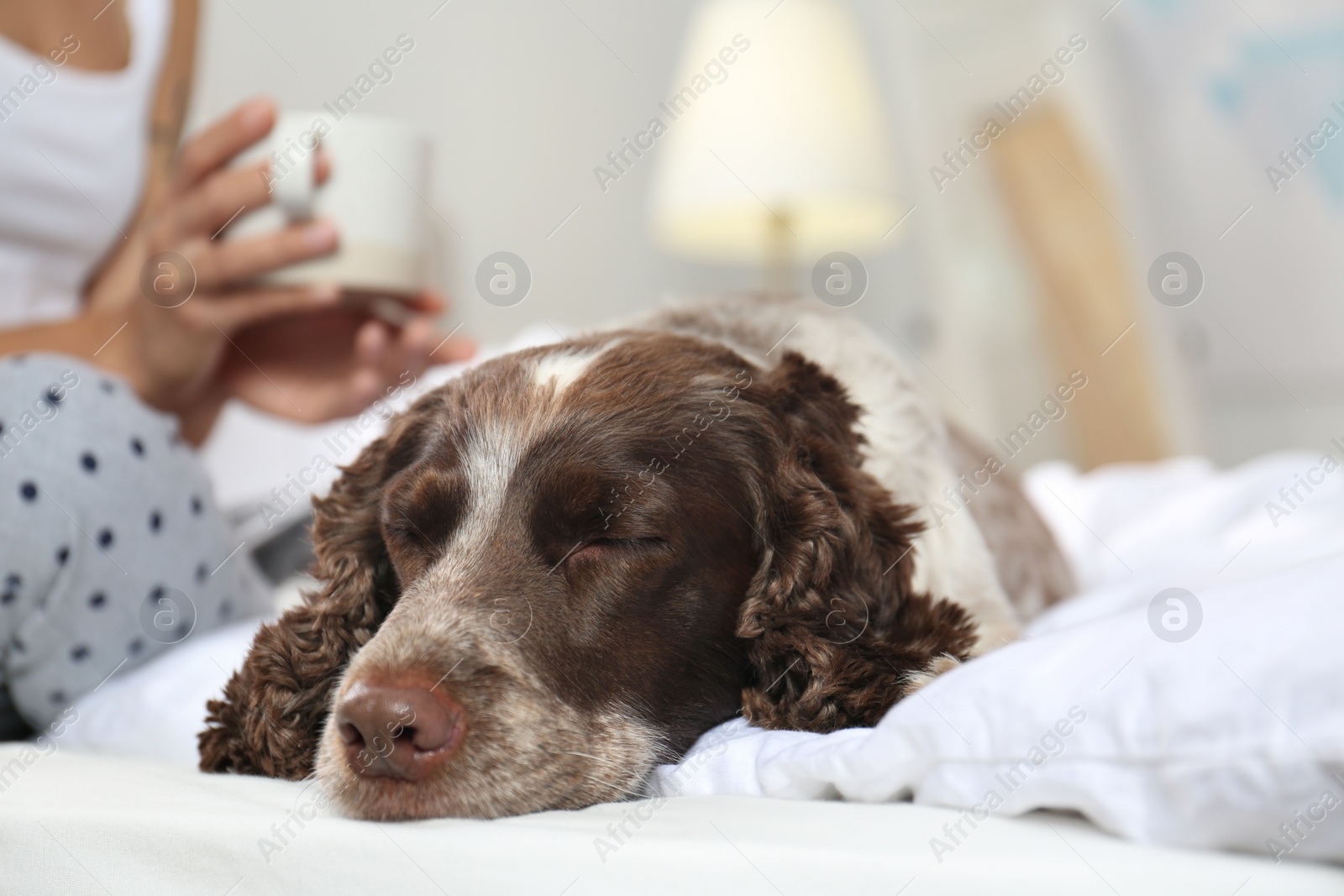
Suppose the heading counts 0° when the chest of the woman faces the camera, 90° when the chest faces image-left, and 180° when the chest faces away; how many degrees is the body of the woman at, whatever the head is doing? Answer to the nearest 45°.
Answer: approximately 315°

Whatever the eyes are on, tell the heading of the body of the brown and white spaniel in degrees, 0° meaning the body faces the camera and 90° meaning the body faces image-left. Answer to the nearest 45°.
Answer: approximately 45°

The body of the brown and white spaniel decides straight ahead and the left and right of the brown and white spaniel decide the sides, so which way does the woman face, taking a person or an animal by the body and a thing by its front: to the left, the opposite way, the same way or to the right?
to the left

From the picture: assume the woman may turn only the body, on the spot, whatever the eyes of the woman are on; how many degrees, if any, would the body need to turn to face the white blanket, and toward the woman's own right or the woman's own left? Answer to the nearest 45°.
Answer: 0° — they already face it
